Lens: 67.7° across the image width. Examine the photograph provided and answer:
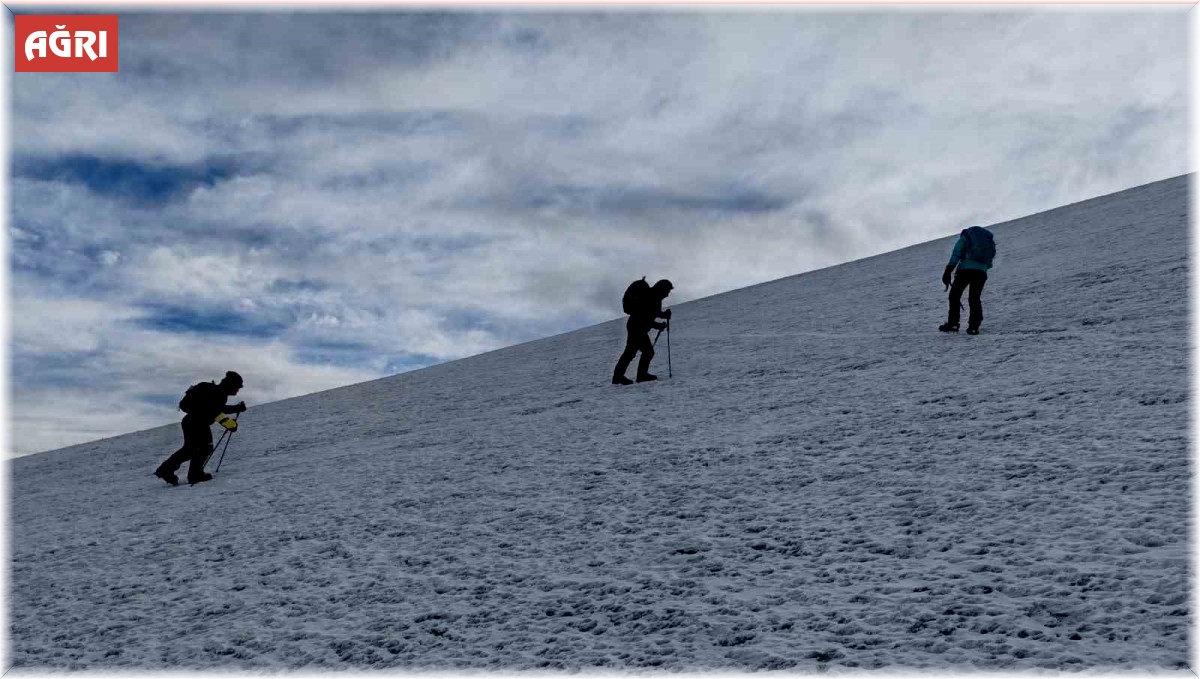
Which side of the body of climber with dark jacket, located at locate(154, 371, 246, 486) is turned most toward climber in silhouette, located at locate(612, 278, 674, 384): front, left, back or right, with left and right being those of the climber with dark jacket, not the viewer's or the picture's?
front

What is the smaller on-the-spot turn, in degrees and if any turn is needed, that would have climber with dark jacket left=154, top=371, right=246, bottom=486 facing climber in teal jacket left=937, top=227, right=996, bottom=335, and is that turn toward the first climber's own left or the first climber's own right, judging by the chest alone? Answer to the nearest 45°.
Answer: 0° — they already face them

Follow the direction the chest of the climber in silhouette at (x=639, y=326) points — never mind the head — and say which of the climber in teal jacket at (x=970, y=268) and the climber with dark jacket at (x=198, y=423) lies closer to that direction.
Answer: the climber in teal jacket

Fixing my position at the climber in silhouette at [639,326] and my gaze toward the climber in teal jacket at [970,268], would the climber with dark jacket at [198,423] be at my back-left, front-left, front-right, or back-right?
back-right

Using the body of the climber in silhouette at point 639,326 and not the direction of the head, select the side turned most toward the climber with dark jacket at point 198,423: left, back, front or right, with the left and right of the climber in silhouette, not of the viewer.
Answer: back

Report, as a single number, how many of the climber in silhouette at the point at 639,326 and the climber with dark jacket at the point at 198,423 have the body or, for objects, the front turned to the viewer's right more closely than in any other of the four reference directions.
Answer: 2

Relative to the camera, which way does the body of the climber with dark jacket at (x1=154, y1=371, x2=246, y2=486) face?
to the viewer's right

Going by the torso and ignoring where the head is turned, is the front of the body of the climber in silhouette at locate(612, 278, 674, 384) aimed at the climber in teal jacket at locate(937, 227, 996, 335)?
yes

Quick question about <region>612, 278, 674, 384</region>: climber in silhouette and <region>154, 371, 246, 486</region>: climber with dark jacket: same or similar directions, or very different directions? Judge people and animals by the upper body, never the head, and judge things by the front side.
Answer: same or similar directions

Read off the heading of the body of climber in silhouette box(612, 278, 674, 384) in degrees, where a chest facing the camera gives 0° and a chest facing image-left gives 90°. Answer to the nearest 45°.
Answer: approximately 270°
